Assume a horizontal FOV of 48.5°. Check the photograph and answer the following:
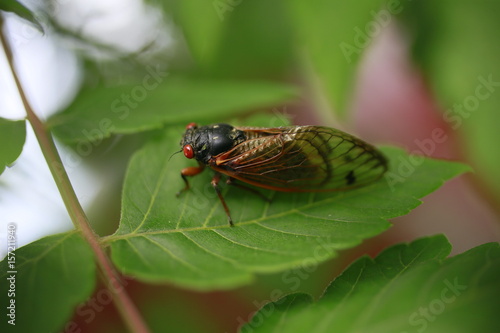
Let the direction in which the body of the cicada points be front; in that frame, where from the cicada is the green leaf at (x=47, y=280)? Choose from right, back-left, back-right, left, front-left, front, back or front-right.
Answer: front-left

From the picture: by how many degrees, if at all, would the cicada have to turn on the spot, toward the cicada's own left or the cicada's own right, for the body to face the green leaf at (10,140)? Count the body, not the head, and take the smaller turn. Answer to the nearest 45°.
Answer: approximately 45° to the cicada's own left

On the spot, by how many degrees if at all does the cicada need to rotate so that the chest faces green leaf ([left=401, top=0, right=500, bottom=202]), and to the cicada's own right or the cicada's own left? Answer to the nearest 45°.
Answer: approximately 180°

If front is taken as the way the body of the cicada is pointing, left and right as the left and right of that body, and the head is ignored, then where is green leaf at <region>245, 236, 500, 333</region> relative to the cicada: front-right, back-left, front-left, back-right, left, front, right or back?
left

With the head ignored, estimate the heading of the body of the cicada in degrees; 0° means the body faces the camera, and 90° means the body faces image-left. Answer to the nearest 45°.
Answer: approximately 90°
